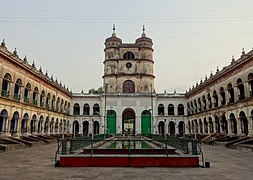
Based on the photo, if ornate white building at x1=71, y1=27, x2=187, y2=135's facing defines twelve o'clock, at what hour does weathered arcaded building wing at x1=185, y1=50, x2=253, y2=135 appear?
weathered arcaded building wing at x1=185, y1=50, x2=253, y2=135 is roughly at 11 o'clock from ornate white building at x1=71, y1=27, x2=187, y2=135.

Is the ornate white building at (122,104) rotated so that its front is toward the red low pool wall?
yes

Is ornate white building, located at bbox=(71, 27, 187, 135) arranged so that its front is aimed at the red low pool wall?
yes

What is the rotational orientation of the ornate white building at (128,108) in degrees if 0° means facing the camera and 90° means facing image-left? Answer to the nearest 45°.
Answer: approximately 0°

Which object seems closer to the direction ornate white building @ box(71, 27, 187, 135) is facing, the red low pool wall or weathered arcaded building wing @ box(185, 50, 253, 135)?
the red low pool wall
